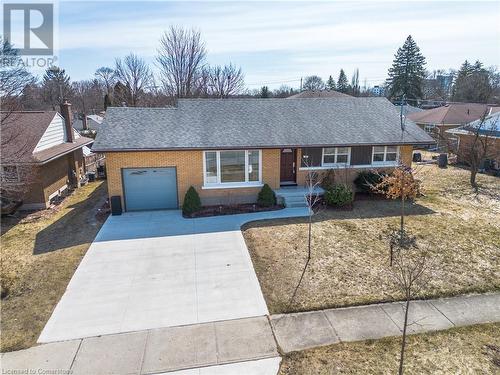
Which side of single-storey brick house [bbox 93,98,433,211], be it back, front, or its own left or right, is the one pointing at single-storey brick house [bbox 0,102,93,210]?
right

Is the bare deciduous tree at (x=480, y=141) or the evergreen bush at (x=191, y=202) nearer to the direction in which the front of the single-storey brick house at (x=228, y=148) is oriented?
the evergreen bush

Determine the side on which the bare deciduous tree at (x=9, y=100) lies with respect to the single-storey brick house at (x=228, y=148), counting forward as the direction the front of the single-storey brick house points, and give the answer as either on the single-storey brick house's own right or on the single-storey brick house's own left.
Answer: on the single-storey brick house's own right

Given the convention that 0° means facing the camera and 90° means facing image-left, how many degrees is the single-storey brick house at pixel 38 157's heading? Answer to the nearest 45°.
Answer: approximately 0°
